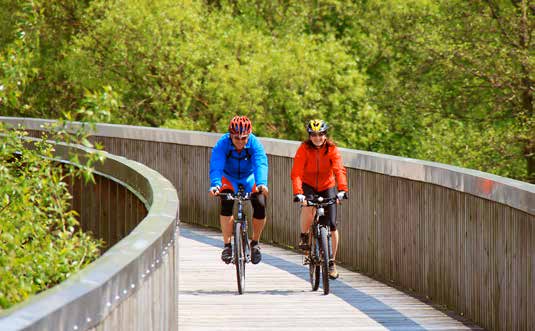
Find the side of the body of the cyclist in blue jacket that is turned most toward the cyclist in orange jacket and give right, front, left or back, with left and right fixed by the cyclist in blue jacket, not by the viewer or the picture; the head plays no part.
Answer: left

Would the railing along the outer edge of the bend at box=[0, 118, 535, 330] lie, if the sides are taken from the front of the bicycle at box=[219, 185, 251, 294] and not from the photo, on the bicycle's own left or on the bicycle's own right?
on the bicycle's own left

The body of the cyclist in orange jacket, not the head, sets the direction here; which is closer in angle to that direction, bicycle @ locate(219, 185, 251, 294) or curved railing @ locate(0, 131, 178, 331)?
the curved railing

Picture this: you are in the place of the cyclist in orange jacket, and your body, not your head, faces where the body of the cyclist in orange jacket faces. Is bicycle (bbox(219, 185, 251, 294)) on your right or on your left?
on your right

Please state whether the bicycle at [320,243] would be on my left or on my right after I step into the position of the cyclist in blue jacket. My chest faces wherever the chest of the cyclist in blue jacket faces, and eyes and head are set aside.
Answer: on my left

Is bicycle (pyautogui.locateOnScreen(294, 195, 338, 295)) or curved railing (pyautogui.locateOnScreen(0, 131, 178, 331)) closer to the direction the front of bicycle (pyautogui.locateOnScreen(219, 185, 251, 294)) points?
the curved railing

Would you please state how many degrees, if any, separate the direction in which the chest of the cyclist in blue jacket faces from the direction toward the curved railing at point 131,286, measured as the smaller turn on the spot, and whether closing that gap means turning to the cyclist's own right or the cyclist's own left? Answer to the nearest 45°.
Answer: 0° — they already face it
